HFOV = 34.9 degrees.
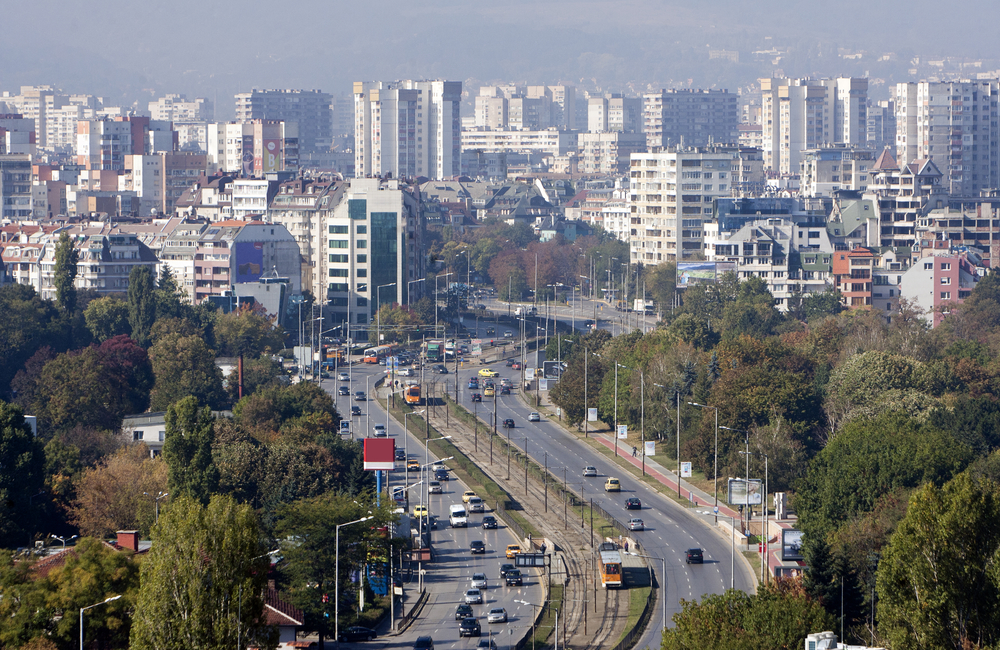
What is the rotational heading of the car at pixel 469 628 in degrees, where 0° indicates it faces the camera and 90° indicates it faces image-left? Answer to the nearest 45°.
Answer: approximately 0°

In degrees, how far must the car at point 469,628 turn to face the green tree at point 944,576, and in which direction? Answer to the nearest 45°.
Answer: approximately 45° to its left

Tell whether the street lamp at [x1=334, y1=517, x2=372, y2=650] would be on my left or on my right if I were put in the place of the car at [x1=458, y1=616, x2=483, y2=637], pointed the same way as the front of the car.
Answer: on my right

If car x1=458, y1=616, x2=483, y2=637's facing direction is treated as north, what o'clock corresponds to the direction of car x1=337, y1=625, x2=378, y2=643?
car x1=337, y1=625, x2=378, y2=643 is roughly at 3 o'clock from car x1=458, y1=616, x2=483, y2=637.
